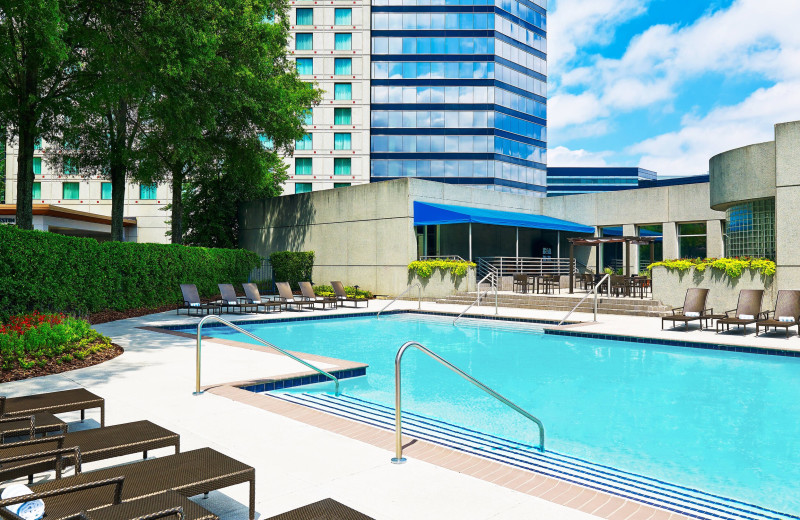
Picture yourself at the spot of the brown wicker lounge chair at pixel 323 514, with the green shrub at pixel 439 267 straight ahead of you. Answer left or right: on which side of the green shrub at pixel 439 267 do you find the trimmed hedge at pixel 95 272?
left

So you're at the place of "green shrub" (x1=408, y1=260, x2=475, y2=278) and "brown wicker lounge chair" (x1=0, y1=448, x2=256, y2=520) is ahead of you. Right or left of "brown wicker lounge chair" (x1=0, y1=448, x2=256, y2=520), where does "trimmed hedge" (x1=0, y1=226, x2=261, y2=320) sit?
right

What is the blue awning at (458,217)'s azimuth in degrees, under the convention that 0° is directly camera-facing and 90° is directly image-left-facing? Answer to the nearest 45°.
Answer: approximately 315°

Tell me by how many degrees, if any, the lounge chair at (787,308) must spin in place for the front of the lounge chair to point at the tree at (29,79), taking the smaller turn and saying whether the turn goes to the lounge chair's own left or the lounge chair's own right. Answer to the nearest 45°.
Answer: approximately 90° to the lounge chair's own right

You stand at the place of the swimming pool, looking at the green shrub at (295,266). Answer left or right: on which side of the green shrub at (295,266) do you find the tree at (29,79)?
left

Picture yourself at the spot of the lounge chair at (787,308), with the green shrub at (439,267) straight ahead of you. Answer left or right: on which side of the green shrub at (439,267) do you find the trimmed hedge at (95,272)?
left
